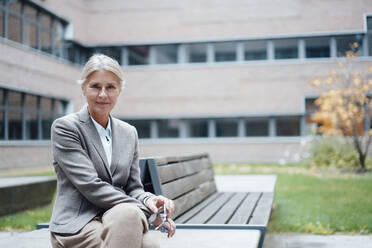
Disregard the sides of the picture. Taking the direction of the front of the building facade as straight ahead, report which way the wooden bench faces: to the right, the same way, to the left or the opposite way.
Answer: to the left

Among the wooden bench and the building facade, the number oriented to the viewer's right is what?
1

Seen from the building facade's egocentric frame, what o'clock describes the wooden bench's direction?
The wooden bench is roughly at 12 o'clock from the building facade.

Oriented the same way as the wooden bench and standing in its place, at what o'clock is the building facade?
The building facade is roughly at 9 o'clock from the wooden bench.

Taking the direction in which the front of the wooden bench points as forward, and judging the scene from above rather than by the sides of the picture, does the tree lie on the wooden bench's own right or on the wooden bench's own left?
on the wooden bench's own left

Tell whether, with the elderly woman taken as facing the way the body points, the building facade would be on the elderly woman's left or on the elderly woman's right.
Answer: on the elderly woman's left

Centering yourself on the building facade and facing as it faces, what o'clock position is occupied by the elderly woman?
The elderly woman is roughly at 12 o'clock from the building facade.

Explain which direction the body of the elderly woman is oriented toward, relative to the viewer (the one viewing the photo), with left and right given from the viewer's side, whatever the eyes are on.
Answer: facing the viewer and to the right of the viewer

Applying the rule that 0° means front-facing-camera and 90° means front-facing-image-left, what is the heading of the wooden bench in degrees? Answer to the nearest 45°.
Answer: approximately 270°
